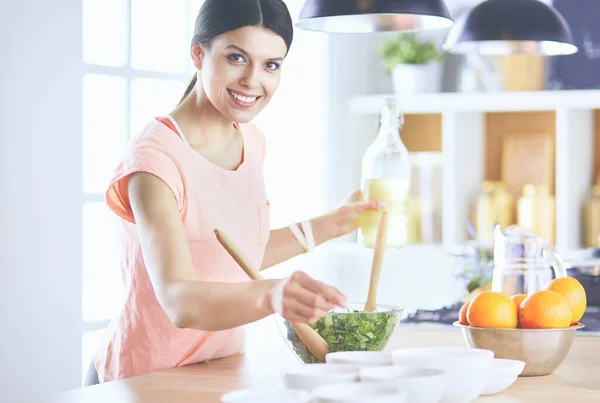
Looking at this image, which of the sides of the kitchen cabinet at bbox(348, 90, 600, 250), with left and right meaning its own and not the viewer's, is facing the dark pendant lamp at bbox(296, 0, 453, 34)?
front

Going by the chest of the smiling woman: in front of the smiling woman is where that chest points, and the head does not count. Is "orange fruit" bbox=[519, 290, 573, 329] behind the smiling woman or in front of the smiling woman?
in front

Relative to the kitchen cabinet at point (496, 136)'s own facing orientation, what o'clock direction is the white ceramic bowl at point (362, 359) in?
The white ceramic bowl is roughly at 12 o'clock from the kitchen cabinet.

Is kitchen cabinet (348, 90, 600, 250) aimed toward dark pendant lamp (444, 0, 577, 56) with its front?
yes

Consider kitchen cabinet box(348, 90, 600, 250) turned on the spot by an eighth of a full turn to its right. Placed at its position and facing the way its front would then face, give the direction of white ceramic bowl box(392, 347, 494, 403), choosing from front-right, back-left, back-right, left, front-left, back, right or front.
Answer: front-left

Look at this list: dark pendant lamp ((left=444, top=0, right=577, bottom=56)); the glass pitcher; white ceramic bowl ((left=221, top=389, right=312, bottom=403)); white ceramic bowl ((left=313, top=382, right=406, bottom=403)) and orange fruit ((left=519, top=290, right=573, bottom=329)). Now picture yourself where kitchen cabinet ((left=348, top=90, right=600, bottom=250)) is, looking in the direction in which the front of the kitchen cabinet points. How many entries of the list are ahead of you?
5

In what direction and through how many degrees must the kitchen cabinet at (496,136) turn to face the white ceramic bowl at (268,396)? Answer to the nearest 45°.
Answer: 0° — it already faces it

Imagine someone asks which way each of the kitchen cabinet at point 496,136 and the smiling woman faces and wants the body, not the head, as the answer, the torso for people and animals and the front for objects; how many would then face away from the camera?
0

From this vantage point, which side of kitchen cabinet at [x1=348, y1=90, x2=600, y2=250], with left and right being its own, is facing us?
front

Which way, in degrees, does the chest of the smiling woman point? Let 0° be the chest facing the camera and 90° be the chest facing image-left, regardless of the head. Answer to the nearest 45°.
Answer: approximately 315°

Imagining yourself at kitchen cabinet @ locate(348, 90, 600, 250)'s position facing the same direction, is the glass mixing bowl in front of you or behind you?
in front

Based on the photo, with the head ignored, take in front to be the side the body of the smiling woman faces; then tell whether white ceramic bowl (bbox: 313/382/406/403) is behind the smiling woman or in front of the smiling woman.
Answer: in front

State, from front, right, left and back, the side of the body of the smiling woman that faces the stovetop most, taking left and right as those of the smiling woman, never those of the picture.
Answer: left
